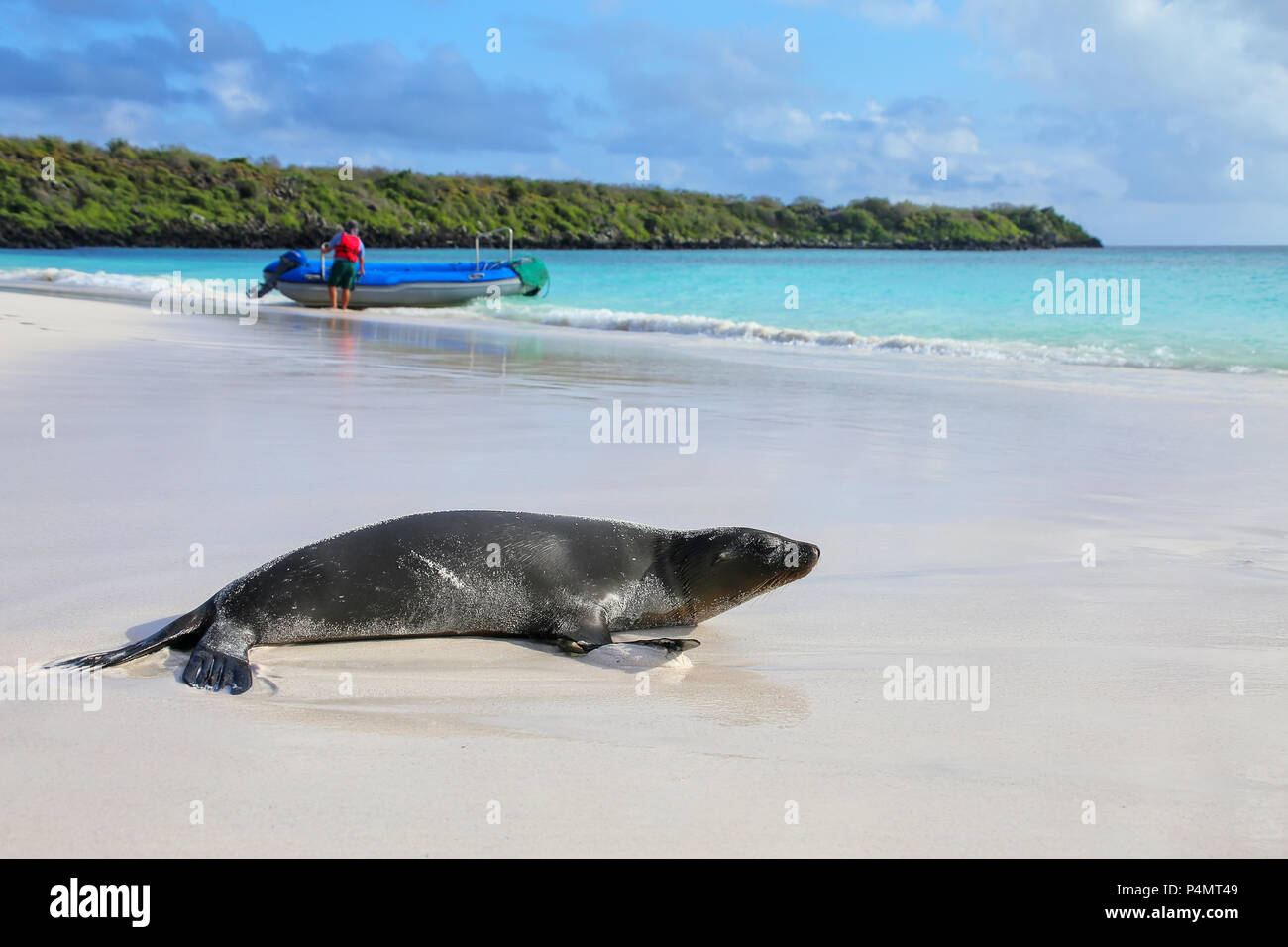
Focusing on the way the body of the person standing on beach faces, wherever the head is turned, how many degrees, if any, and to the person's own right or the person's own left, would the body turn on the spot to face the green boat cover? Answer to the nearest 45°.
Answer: approximately 45° to the person's own right

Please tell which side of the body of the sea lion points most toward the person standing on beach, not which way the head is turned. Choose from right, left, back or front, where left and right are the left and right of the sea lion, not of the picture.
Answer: left

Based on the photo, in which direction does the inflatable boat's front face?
to the viewer's right

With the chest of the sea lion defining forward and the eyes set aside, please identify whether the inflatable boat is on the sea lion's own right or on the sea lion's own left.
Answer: on the sea lion's own left

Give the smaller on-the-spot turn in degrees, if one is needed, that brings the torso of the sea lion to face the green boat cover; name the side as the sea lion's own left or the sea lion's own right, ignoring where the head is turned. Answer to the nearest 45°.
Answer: approximately 90° to the sea lion's own left

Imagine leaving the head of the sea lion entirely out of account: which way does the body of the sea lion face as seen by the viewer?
to the viewer's right

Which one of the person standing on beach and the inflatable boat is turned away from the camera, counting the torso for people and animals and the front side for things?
the person standing on beach

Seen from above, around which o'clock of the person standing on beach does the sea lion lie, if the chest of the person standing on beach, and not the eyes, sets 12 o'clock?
The sea lion is roughly at 6 o'clock from the person standing on beach.

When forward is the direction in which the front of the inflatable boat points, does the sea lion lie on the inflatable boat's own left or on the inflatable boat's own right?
on the inflatable boat's own right

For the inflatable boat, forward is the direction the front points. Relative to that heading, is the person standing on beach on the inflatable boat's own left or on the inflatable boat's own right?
on the inflatable boat's own right

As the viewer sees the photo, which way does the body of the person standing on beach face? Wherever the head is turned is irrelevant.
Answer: away from the camera

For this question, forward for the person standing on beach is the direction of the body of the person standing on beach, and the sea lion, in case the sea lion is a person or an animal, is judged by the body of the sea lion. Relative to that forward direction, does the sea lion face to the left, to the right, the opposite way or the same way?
to the right
